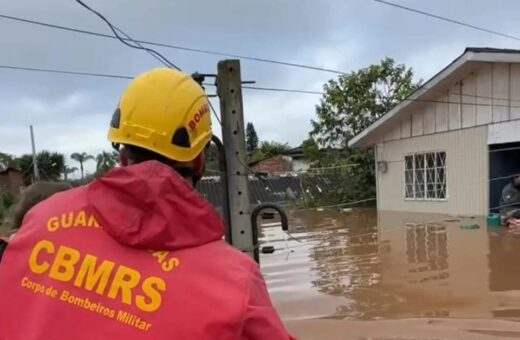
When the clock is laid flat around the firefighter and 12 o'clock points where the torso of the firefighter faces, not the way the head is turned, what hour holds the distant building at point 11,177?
The distant building is roughly at 10 o'clock from the firefighter.

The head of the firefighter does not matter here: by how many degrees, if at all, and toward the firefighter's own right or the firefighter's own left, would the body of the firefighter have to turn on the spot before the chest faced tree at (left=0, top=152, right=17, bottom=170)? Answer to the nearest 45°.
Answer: approximately 45° to the firefighter's own left

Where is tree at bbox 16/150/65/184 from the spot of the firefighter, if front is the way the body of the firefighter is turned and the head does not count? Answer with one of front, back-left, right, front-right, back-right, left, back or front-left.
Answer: front-left

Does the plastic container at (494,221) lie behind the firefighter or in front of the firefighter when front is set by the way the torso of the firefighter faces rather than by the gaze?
in front

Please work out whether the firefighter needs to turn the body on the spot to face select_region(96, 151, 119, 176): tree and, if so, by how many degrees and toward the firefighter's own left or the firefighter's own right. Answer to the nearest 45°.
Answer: approximately 45° to the firefighter's own left

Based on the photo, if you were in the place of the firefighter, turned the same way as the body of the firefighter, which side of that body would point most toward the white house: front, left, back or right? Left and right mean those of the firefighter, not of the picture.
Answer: front

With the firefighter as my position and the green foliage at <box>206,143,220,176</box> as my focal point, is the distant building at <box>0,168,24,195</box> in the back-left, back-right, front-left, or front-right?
front-left

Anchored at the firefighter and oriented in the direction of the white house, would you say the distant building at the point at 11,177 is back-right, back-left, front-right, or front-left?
front-left

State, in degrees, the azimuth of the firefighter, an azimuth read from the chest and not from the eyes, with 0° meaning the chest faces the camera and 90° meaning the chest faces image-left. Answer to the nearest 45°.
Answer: approximately 225°

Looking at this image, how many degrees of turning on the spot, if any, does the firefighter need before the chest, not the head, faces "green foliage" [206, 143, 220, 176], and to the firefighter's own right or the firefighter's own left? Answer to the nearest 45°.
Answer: approximately 45° to the firefighter's own left

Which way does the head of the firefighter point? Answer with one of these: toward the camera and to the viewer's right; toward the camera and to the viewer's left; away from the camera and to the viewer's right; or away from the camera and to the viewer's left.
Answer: away from the camera and to the viewer's right
